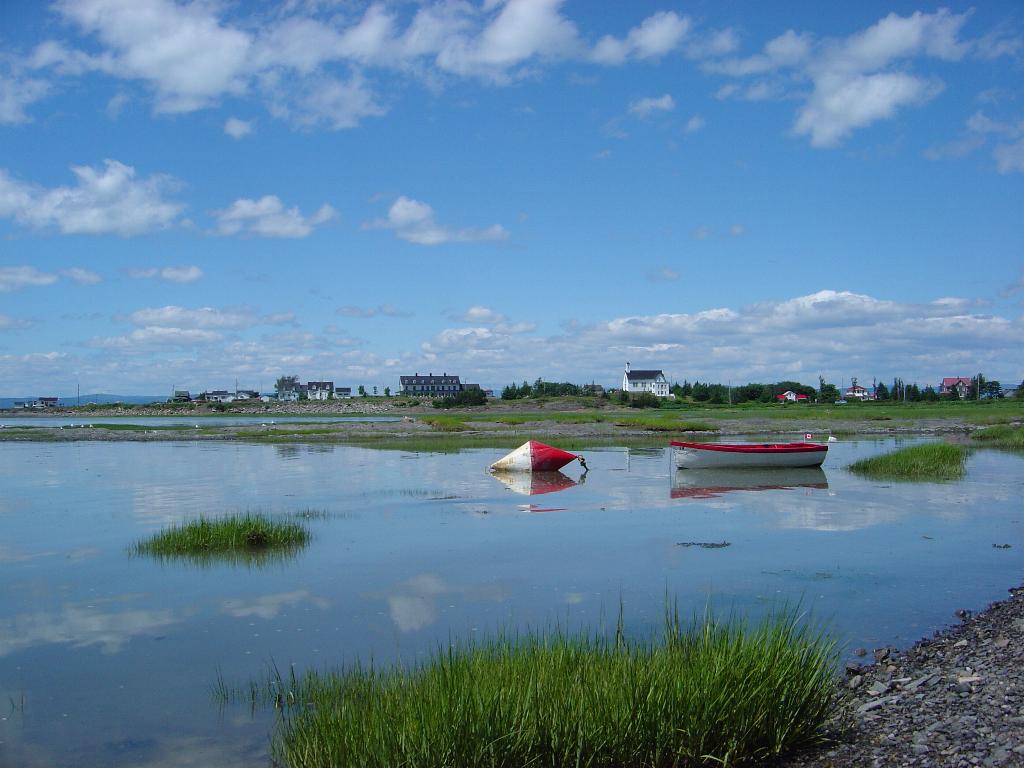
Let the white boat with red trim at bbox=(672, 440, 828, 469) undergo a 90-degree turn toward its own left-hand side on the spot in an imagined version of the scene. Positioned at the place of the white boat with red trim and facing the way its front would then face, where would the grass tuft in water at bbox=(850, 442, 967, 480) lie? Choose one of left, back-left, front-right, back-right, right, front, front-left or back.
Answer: left

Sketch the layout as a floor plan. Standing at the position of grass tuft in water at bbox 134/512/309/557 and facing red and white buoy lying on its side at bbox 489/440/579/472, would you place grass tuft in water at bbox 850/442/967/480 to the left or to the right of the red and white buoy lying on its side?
right

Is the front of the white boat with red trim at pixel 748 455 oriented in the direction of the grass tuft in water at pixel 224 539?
no

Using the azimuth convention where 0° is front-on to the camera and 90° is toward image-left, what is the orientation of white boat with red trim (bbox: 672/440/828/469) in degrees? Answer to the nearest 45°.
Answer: approximately 90°

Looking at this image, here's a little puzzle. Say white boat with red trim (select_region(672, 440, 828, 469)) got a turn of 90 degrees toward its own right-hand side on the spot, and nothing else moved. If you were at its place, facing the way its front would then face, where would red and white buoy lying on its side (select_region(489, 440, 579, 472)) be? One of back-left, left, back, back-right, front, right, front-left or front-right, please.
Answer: left
